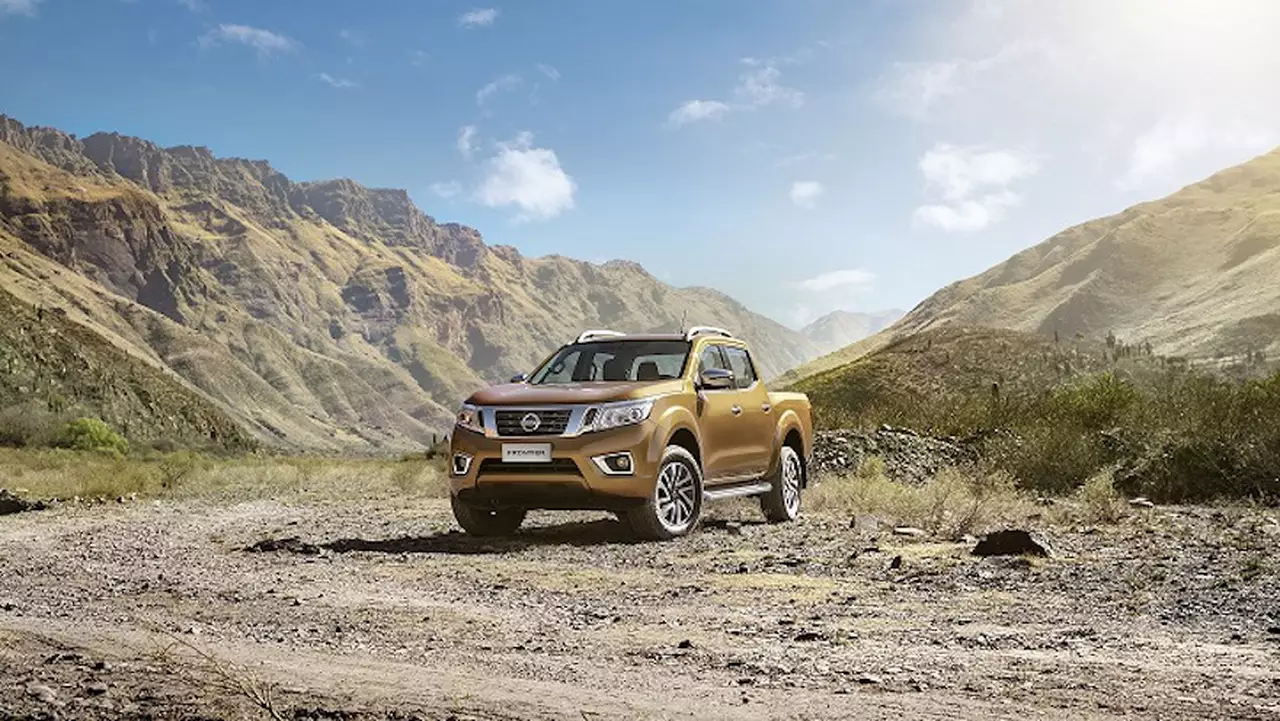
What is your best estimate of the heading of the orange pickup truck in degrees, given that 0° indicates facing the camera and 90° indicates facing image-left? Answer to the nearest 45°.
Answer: approximately 45°

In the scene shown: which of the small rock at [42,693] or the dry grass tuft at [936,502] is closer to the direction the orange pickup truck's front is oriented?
the small rock

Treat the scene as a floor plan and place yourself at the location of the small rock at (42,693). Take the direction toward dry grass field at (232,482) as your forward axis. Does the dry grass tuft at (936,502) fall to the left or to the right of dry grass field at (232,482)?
right

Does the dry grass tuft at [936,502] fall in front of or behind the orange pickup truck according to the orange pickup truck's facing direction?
behind

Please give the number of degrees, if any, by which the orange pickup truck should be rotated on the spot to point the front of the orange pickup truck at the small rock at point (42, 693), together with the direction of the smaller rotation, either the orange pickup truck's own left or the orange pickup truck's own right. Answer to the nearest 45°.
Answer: approximately 45° to the orange pickup truck's own left

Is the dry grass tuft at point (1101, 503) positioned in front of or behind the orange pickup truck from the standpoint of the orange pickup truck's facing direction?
behind

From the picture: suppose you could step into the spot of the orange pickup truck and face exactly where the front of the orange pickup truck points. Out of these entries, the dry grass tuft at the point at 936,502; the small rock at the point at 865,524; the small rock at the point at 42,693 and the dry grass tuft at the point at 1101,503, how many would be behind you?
3

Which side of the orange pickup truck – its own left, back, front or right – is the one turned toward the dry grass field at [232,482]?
right

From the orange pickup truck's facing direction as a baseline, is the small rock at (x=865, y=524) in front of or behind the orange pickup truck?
behind

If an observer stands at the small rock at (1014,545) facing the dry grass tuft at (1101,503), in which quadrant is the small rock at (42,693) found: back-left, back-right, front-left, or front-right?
back-left
